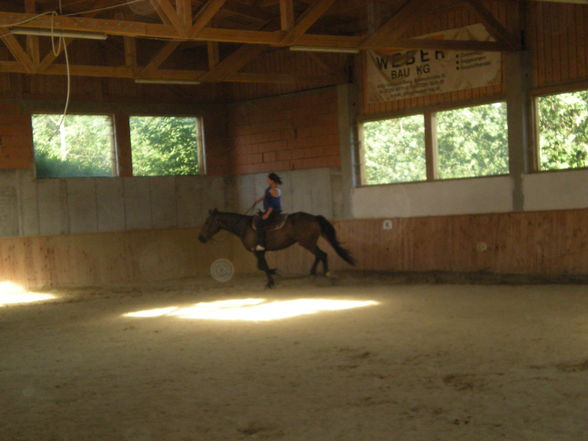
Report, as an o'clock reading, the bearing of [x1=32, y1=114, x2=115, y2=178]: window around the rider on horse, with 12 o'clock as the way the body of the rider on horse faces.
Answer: The window is roughly at 1 o'clock from the rider on horse.

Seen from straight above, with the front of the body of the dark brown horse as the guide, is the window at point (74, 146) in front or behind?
in front

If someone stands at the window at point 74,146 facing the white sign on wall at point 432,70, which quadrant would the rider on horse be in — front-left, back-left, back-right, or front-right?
front-right

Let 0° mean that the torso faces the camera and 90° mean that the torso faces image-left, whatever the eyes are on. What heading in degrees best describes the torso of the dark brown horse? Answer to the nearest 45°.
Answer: approximately 90°

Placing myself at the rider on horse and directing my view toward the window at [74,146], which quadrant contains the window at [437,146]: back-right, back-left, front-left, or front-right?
back-right

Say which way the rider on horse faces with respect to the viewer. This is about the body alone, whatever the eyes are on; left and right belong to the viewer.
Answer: facing to the left of the viewer

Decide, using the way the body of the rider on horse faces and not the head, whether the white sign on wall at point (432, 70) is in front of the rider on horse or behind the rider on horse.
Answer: behind
